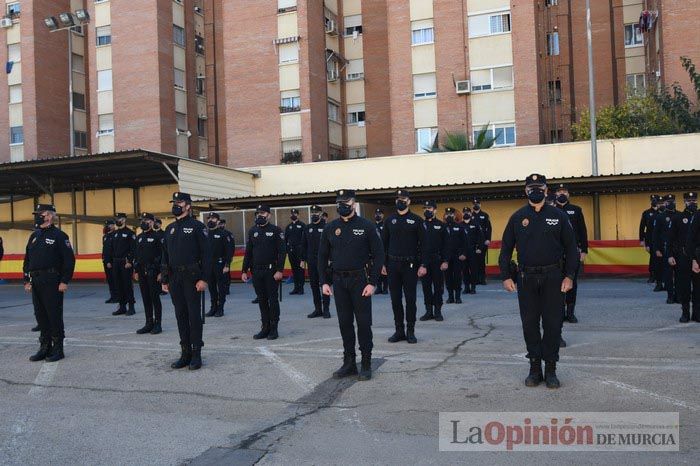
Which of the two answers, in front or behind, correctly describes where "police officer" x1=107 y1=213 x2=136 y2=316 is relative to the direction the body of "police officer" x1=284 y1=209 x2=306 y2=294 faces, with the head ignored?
in front

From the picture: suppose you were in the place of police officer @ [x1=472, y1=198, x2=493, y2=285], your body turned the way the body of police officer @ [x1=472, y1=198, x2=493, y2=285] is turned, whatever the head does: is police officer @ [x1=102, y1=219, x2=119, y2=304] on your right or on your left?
on your right

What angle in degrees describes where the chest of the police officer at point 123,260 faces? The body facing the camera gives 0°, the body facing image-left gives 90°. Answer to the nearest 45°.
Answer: approximately 45°

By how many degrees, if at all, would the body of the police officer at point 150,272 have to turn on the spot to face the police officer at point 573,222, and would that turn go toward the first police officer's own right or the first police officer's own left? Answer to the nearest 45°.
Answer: approximately 90° to the first police officer's own left

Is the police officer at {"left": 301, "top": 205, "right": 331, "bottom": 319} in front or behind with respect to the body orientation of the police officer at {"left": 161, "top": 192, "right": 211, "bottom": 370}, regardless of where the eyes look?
behind

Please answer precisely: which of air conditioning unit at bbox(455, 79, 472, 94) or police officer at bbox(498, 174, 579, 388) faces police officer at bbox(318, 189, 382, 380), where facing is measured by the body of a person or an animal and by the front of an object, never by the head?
the air conditioning unit

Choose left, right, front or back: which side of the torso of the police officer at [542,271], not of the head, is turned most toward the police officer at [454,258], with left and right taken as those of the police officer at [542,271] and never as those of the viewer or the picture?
back

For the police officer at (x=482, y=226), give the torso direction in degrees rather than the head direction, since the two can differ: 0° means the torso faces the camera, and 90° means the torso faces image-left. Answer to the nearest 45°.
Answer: approximately 0°

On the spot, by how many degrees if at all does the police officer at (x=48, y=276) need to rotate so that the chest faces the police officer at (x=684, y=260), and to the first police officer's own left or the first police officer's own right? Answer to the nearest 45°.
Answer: approximately 135° to the first police officer's own left
